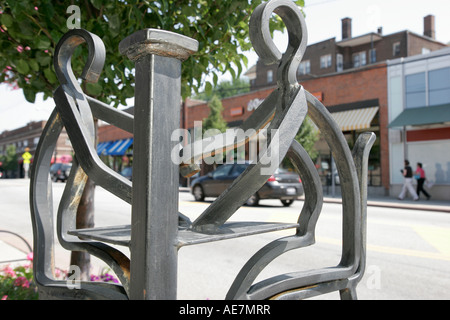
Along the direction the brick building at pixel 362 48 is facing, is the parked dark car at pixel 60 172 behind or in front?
in front

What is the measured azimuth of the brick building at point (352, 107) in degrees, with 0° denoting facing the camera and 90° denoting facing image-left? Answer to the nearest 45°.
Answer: approximately 45°

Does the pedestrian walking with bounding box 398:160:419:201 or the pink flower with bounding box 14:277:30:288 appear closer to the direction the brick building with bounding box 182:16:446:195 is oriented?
the pink flower

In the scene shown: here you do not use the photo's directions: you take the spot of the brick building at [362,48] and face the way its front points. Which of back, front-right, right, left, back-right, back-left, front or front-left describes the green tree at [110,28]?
front-left

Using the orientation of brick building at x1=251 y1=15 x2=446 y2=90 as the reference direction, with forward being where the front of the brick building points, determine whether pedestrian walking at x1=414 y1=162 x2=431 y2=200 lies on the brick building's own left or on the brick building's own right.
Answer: on the brick building's own left

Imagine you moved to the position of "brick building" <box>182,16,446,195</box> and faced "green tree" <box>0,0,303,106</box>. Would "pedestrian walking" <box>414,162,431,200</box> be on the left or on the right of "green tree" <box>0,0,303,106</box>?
left

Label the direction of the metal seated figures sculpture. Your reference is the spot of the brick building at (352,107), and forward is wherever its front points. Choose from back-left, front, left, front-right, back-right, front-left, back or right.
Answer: front-left
